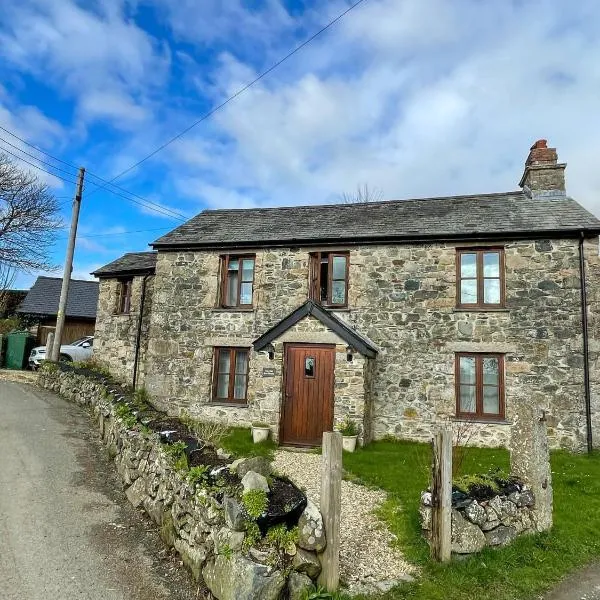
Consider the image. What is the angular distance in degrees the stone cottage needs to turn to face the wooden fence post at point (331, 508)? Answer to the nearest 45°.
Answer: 0° — it already faces it

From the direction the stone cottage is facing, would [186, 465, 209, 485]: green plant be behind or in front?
in front

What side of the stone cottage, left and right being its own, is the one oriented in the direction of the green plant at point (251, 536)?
front

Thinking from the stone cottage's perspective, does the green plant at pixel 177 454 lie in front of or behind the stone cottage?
in front

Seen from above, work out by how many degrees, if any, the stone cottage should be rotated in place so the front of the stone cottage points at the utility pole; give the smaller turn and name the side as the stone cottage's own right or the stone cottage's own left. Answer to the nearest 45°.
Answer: approximately 90° to the stone cottage's own right

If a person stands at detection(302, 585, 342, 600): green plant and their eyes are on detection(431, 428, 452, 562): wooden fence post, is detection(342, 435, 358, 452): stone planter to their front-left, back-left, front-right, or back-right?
front-left

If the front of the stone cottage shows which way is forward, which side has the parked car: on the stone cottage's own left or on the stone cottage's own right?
on the stone cottage's own right

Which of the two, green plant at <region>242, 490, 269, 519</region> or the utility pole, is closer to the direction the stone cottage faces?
the green plant

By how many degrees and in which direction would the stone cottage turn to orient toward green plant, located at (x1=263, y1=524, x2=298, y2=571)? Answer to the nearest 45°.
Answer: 0° — it already faces it

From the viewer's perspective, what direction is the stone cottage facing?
toward the camera

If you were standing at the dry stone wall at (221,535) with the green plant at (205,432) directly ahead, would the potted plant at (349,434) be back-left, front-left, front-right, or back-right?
front-right

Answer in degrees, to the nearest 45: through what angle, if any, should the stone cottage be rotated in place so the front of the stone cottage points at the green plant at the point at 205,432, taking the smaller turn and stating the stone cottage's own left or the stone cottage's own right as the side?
approximately 45° to the stone cottage's own right

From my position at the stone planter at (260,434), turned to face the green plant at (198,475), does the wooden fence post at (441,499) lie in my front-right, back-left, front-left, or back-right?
front-left

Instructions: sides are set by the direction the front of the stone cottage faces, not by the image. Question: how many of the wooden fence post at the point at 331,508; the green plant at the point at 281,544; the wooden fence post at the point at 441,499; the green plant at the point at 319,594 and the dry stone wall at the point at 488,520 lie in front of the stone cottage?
5
